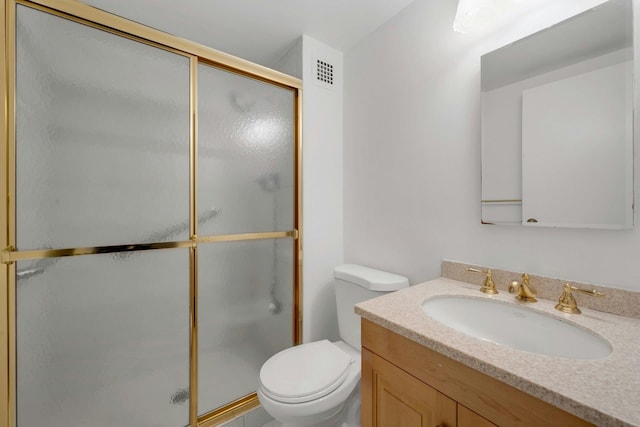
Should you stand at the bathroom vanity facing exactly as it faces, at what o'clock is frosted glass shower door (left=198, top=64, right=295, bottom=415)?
The frosted glass shower door is roughly at 2 o'clock from the bathroom vanity.

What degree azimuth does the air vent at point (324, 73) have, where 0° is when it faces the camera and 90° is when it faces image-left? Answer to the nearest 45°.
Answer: approximately 315°

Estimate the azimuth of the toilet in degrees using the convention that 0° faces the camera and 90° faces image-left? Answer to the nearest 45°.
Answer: approximately 45°

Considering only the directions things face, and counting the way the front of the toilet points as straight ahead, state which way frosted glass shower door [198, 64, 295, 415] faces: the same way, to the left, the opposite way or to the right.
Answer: to the left

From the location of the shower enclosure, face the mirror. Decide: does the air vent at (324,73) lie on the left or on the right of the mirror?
left

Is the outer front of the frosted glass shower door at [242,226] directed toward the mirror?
yes
